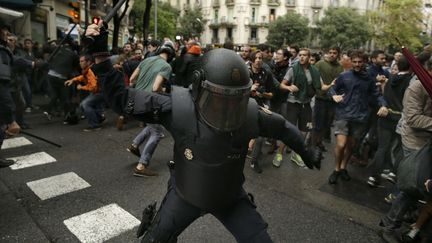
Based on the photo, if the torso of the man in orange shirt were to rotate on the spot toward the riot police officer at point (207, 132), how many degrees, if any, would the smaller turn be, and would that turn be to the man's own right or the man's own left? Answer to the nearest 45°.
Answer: approximately 90° to the man's own left

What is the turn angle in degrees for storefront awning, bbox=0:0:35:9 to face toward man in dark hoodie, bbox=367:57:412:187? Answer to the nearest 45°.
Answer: approximately 45° to its right

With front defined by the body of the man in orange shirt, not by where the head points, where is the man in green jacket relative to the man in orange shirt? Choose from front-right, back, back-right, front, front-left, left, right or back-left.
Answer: back-left

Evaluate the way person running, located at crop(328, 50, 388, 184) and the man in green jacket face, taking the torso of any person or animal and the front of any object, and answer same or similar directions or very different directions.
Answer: same or similar directions

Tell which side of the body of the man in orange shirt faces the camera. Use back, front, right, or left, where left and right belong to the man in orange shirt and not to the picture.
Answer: left

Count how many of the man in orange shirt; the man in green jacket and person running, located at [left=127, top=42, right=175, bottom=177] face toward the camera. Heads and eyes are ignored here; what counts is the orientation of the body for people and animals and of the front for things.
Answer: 1

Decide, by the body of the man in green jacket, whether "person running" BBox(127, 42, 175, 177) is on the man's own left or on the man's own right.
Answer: on the man's own right

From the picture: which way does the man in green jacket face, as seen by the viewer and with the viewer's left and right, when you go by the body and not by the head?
facing the viewer

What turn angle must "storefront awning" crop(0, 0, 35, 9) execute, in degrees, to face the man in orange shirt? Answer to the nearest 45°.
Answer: approximately 45° to its right

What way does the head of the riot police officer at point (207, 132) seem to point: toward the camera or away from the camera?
toward the camera

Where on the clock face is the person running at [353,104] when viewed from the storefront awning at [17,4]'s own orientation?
The person running is roughly at 1 o'clock from the storefront awning.

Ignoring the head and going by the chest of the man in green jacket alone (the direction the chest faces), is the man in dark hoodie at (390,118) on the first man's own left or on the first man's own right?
on the first man's own left

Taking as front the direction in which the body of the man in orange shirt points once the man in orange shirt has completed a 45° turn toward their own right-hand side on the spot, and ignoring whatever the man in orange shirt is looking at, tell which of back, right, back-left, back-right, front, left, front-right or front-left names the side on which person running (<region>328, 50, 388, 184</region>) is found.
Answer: back

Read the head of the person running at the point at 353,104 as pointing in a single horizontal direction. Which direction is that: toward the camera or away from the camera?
toward the camera

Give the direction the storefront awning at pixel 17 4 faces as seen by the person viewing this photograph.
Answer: facing the viewer and to the right of the viewer
